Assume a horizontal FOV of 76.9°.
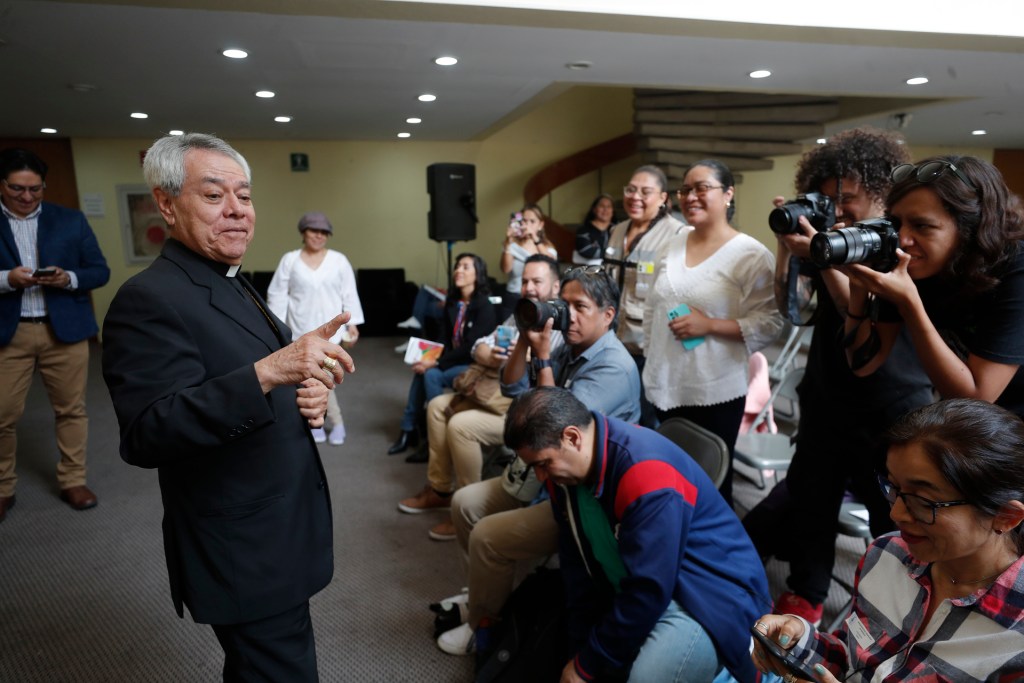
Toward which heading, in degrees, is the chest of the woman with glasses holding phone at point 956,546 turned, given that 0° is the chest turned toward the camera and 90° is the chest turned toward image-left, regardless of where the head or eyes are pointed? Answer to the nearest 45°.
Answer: approximately 45°

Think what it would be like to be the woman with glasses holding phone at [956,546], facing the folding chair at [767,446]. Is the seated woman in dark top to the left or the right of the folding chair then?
left

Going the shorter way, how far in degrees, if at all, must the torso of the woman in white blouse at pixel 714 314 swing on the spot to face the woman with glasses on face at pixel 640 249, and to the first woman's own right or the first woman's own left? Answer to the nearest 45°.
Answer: approximately 90° to the first woman's own right

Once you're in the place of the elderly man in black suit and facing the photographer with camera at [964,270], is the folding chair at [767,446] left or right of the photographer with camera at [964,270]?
left

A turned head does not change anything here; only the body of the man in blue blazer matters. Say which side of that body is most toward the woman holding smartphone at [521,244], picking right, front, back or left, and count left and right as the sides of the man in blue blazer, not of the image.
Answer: left

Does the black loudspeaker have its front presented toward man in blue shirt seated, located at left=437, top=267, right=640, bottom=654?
yes

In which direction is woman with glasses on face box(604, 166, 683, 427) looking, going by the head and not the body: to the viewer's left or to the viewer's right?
to the viewer's left

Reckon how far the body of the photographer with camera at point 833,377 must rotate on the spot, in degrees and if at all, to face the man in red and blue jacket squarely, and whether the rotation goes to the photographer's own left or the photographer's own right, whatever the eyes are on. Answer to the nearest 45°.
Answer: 0° — they already face them

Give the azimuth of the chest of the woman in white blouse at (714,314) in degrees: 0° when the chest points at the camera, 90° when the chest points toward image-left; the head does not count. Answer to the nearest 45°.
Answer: approximately 45°

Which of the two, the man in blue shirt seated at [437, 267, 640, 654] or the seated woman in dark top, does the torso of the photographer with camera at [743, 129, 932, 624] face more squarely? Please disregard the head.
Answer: the man in blue shirt seated
